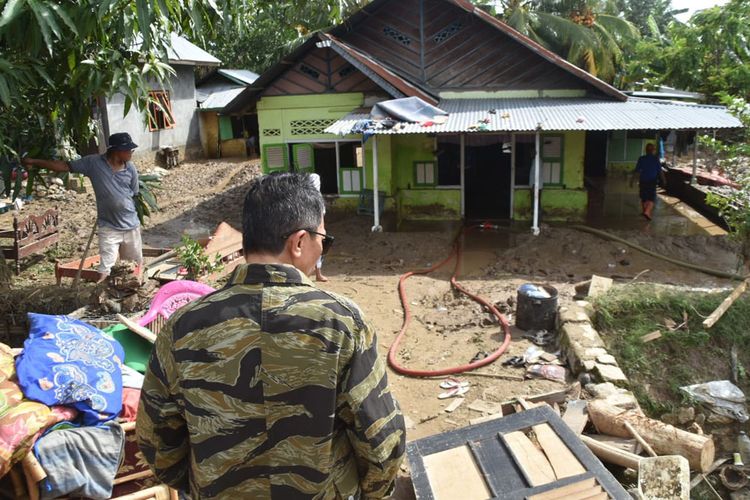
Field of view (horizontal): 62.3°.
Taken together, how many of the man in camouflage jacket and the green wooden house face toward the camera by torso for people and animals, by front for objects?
1

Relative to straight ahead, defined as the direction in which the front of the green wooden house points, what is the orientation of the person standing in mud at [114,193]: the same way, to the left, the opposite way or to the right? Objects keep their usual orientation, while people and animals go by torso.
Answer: to the left

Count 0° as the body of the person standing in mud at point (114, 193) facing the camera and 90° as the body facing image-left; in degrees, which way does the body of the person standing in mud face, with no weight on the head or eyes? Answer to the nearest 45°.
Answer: approximately 315°

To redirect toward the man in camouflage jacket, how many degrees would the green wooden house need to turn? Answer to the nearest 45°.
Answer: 0° — it already faces them

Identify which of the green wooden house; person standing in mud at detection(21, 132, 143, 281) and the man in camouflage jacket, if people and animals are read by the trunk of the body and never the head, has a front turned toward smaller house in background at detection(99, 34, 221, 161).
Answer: the man in camouflage jacket

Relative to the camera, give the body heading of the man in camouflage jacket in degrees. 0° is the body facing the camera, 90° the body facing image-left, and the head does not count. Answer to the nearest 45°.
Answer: approximately 180°

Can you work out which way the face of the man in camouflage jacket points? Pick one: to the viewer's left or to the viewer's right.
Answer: to the viewer's right

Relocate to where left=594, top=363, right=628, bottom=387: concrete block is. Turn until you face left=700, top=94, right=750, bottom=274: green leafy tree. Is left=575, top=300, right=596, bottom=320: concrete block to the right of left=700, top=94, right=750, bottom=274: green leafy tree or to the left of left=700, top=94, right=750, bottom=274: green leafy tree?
left

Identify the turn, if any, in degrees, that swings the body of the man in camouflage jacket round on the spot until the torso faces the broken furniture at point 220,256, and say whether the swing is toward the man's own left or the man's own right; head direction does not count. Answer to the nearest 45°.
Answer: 0° — they already face it

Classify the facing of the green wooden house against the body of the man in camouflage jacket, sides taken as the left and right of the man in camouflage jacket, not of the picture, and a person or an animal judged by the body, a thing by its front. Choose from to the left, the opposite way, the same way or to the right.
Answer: the opposite way

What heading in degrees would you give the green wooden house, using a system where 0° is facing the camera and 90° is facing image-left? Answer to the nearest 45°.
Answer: approximately 0°
